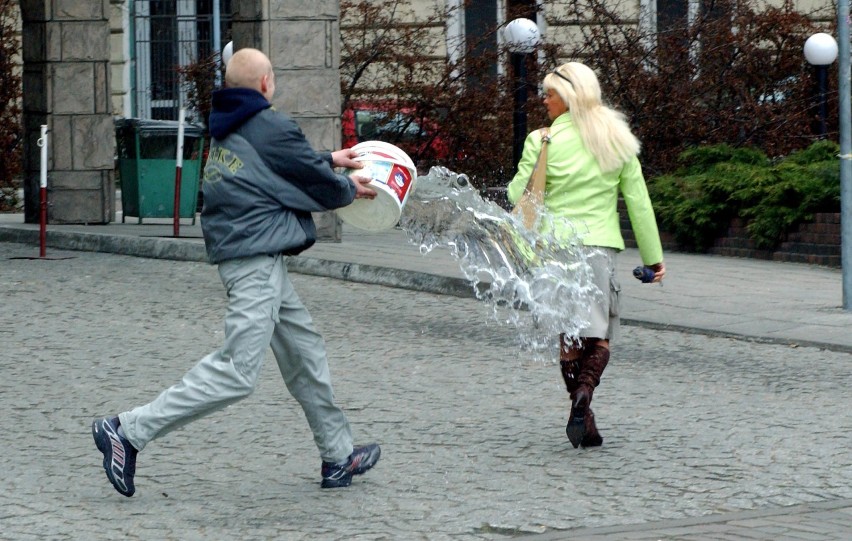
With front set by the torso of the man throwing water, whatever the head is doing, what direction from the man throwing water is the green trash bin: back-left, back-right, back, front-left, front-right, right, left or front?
front-left

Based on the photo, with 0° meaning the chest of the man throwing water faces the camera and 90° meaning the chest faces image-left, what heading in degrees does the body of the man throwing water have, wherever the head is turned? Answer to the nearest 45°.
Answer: approximately 225°

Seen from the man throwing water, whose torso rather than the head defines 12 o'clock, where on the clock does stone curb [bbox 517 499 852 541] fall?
The stone curb is roughly at 2 o'clock from the man throwing water.

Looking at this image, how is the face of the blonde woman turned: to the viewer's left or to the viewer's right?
to the viewer's left

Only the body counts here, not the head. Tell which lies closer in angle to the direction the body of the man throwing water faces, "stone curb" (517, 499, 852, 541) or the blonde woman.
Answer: the blonde woman

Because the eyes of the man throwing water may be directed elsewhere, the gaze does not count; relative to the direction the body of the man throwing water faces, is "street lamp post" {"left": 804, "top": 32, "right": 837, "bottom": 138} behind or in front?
in front

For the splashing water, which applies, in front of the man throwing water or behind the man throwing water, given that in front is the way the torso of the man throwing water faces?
in front
